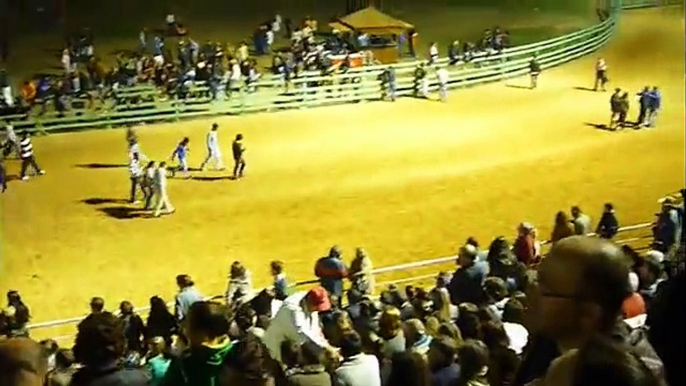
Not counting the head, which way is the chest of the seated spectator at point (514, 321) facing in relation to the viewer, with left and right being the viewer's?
facing away from the viewer

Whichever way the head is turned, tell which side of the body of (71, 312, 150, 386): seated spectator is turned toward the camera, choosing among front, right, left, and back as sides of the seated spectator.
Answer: back

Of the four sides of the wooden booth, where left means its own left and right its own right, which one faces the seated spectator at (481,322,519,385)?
front

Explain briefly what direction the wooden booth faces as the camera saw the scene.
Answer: facing the viewer

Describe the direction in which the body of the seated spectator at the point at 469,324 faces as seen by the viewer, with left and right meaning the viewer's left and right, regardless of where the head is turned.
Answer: facing away from the viewer

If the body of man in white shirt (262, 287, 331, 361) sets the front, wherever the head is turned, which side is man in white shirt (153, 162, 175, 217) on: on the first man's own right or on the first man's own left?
on the first man's own left

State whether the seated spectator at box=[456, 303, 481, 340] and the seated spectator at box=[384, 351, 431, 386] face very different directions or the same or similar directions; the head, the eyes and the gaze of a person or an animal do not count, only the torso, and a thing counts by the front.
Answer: same or similar directions

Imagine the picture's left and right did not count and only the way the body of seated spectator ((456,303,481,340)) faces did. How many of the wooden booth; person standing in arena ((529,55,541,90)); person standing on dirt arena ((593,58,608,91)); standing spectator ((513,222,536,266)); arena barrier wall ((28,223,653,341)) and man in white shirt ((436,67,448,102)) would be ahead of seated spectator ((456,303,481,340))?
6

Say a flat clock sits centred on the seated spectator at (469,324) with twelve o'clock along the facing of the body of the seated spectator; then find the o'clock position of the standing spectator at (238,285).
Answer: The standing spectator is roughly at 11 o'clock from the seated spectator.

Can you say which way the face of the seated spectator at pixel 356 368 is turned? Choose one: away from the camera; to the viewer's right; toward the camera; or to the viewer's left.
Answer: away from the camera

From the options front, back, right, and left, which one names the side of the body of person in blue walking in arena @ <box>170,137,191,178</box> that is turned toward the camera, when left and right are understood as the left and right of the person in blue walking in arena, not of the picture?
right

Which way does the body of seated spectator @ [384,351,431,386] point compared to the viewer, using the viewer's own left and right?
facing away from the viewer

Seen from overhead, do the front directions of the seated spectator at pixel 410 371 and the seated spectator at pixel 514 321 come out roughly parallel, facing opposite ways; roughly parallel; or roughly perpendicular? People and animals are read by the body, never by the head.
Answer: roughly parallel

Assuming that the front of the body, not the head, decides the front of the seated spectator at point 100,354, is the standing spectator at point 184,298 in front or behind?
in front
